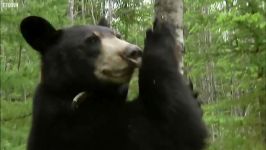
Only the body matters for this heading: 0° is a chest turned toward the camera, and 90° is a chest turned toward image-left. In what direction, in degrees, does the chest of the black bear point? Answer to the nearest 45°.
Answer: approximately 315°
